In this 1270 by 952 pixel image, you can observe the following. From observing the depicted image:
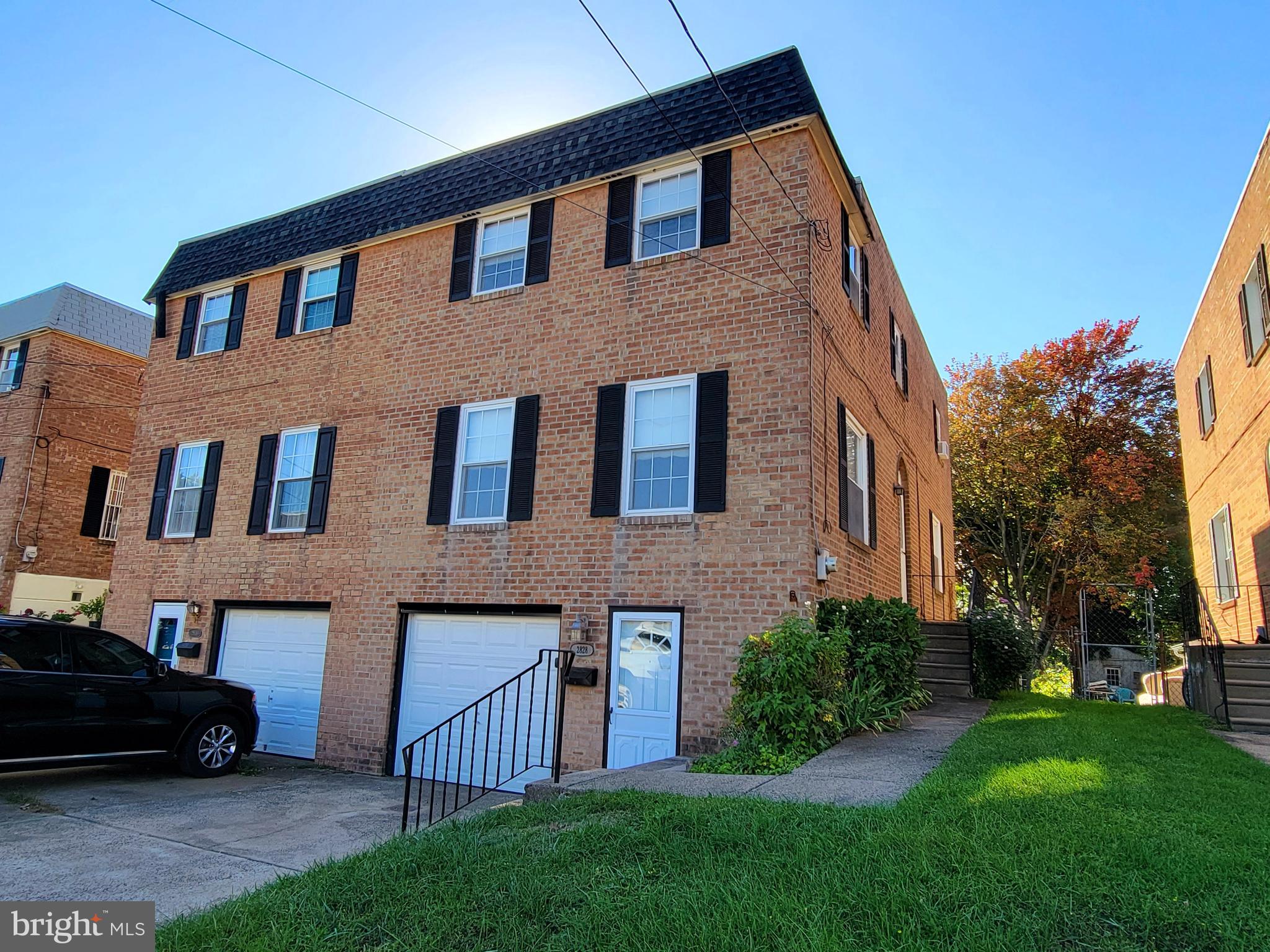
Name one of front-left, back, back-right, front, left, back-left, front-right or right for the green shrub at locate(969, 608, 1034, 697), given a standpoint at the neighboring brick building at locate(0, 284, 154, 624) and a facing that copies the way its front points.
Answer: left

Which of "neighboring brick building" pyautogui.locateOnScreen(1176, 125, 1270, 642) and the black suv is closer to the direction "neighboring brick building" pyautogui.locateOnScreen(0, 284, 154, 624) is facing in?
the black suv

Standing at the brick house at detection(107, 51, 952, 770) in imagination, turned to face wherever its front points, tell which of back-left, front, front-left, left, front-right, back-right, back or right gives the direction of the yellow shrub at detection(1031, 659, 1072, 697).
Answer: back

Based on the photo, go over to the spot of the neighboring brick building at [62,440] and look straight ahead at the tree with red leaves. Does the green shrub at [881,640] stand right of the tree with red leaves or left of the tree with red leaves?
right

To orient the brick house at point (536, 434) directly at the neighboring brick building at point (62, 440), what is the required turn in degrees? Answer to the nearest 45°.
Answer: approximately 90° to its right

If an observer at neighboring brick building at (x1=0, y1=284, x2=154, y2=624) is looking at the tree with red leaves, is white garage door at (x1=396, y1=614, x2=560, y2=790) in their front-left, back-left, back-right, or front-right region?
front-right

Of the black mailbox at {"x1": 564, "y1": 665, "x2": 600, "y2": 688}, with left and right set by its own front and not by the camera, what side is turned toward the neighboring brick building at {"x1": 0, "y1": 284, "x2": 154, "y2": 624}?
right

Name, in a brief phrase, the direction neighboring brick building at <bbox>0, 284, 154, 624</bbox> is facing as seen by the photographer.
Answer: facing the viewer and to the left of the viewer

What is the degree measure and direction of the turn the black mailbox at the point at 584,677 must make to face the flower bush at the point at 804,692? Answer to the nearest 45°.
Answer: approximately 90° to its left

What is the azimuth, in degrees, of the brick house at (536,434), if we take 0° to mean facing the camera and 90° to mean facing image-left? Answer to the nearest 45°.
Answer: approximately 45°

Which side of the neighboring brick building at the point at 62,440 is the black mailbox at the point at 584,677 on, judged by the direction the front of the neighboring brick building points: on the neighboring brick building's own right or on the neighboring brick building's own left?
on the neighboring brick building's own left

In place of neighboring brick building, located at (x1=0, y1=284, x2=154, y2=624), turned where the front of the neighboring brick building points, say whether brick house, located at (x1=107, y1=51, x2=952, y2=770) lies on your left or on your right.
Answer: on your left

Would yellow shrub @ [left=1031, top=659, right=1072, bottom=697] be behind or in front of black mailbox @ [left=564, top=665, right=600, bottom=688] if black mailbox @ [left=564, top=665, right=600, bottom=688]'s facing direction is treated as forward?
behind

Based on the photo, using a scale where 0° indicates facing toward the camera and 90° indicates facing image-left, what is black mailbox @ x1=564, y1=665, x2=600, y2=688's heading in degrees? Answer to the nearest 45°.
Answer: approximately 45°
